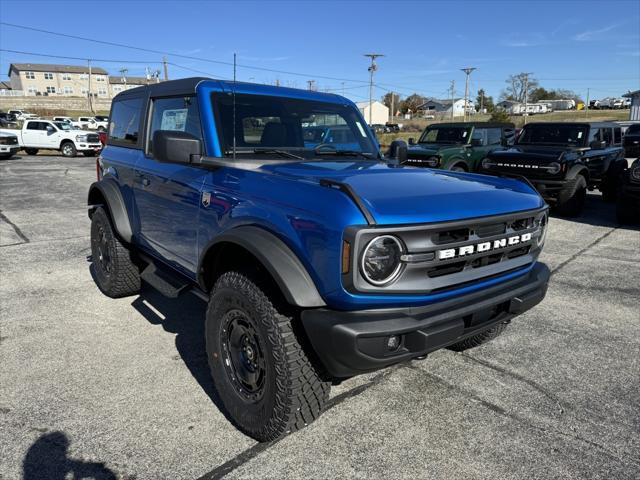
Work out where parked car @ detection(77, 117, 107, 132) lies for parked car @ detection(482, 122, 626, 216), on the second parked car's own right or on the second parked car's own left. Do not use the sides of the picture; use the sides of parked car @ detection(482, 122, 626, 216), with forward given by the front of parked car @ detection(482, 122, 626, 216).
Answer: on the second parked car's own right

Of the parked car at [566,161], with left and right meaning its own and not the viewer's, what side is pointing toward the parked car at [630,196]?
left

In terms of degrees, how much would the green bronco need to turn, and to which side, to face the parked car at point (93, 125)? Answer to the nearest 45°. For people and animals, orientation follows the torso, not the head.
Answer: approximately 90° to its right

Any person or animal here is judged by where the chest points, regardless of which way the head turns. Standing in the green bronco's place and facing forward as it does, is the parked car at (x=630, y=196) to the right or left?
on its left

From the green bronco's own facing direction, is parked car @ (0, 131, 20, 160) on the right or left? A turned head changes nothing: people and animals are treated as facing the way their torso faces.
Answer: on its right

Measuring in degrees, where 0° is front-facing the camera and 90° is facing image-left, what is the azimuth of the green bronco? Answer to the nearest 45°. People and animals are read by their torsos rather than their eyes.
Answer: approximately 45°

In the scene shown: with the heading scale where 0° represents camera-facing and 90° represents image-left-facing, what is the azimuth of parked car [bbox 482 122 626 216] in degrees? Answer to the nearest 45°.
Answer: approximately 45°

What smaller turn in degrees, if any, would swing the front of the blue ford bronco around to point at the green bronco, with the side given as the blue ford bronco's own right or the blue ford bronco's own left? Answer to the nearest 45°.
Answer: approximately 135° to the blue ford bronco's own left
